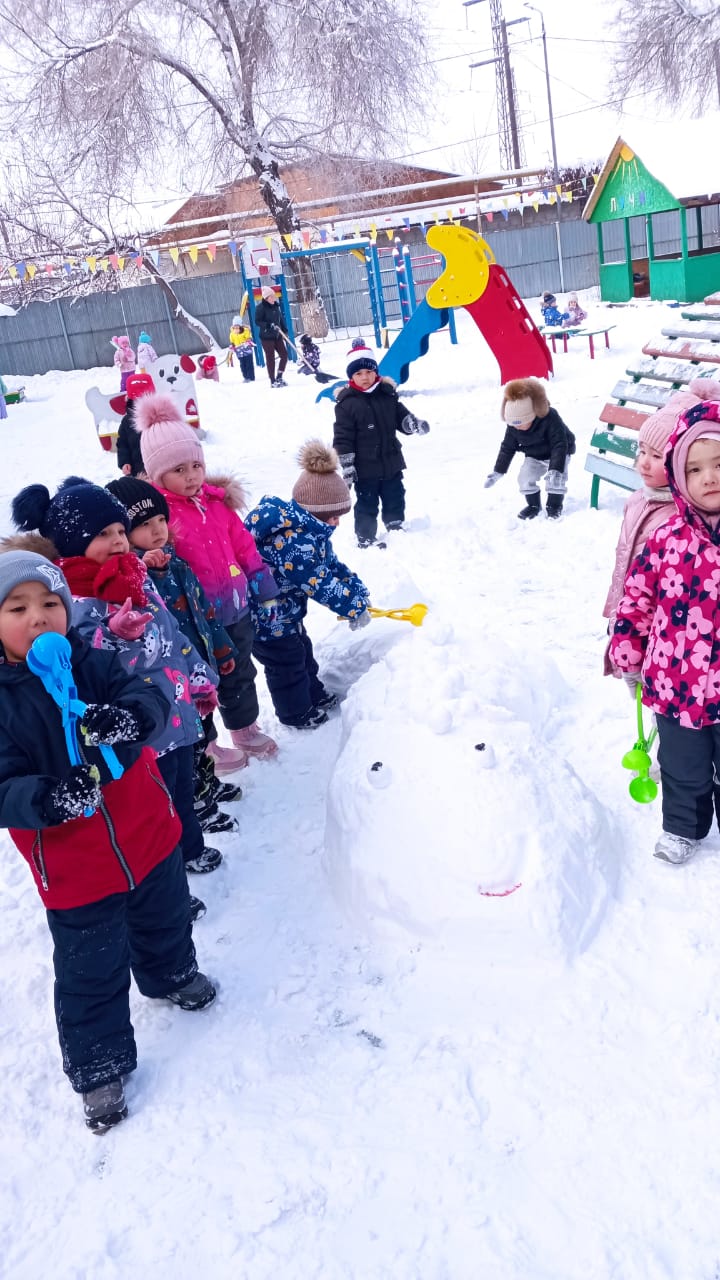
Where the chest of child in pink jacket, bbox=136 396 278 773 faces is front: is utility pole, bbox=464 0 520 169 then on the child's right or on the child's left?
on the child's left

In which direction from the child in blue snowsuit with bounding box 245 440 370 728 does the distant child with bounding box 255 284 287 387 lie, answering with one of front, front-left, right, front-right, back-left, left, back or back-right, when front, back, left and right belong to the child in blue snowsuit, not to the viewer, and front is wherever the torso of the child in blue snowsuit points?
left

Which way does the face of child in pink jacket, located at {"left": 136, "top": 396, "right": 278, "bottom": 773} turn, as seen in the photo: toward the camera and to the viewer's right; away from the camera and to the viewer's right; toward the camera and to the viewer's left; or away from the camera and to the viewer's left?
toward the camera and to the viewer's right

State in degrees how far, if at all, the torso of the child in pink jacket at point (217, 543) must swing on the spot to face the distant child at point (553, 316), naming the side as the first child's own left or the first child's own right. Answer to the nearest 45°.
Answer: approximately 90° to the first child's own left

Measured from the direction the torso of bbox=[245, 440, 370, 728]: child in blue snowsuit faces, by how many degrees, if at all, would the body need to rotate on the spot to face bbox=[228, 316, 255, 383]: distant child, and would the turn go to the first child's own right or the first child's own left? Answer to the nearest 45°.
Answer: approximately 90° to the first child's own left

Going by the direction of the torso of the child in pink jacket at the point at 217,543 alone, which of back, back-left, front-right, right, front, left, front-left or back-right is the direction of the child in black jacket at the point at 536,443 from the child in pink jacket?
left

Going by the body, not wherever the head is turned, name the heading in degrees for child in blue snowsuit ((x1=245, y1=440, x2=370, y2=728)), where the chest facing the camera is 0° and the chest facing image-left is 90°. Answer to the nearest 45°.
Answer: approximately 270°

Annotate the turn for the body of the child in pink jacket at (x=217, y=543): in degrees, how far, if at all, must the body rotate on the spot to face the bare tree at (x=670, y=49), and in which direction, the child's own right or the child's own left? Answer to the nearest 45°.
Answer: approximately 90° to the child's own left

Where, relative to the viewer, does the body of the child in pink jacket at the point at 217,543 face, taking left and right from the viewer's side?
facing the viewer and to the right of the viewer

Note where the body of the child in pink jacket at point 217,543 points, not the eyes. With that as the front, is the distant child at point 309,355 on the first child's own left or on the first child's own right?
on the first child's own left

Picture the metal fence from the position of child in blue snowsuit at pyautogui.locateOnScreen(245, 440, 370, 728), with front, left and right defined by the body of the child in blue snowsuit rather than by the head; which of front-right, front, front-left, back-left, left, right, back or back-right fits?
left
